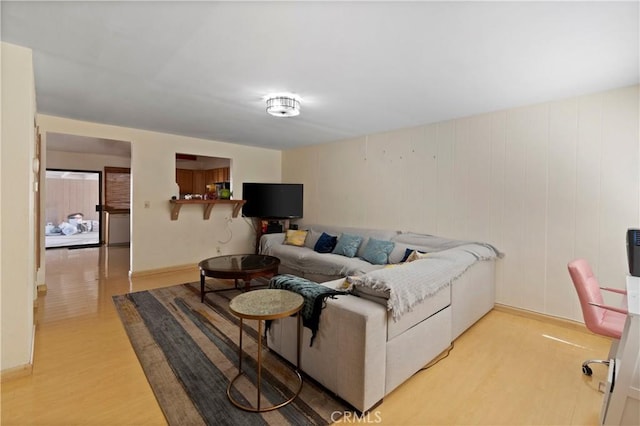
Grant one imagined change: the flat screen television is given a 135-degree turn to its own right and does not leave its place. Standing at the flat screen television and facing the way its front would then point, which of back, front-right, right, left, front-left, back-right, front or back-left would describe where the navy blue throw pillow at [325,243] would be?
back

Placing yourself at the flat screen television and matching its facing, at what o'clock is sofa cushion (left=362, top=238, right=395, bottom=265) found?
The sofa cushion is roughly at 11 o'clock from the flat screen television.

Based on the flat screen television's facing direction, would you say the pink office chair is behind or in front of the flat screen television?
in front

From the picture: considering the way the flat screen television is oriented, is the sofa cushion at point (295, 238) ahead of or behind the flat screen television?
ahead

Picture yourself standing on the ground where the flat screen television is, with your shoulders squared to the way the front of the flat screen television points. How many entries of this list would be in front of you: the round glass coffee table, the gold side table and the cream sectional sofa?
3

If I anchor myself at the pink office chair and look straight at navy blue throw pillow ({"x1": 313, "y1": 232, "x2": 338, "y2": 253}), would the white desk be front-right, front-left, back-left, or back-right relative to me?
back-left

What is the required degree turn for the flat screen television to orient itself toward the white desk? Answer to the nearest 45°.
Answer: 0° — it already faces it

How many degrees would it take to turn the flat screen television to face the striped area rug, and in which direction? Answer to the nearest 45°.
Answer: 0° — it already faces it

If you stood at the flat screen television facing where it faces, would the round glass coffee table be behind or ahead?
ahead

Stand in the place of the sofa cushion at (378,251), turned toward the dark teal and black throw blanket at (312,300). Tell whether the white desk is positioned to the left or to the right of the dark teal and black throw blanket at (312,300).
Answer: left

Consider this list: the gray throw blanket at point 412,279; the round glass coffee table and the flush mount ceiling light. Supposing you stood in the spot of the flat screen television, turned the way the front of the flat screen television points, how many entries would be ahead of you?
3

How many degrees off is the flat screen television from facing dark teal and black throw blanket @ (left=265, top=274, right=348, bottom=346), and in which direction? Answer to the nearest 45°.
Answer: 0° — it already faces it

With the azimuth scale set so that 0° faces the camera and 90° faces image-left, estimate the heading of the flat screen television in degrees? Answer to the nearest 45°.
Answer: approximately 0°
